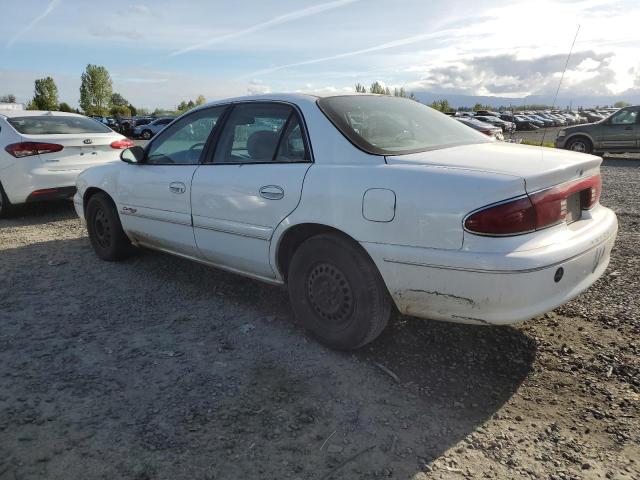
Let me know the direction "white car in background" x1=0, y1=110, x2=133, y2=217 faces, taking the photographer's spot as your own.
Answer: facing away from the viewer and to the left of the viewer

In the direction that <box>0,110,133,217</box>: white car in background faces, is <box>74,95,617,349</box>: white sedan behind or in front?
behind

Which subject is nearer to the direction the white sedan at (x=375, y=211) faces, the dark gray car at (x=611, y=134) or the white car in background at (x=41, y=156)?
the white car in background

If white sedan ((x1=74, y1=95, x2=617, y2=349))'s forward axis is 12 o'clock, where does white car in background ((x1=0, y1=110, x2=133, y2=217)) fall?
The white car in background is roughly at 12 o'clock from the white sedan.

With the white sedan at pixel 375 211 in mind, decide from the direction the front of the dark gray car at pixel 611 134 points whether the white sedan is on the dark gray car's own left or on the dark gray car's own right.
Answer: on the dark gray car's own left

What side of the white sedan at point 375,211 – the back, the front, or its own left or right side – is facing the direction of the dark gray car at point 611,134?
right

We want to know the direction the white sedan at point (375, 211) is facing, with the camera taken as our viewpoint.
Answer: facing away from the viewer and to the left of the viewer

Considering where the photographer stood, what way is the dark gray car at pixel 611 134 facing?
facing to the left of the viewer

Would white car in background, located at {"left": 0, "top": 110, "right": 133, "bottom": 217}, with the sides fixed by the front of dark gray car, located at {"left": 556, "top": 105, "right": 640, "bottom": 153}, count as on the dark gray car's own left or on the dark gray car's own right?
on the dark gray car's own left

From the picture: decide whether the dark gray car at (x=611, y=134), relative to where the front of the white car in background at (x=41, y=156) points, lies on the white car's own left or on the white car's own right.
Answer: on the white car's own right
